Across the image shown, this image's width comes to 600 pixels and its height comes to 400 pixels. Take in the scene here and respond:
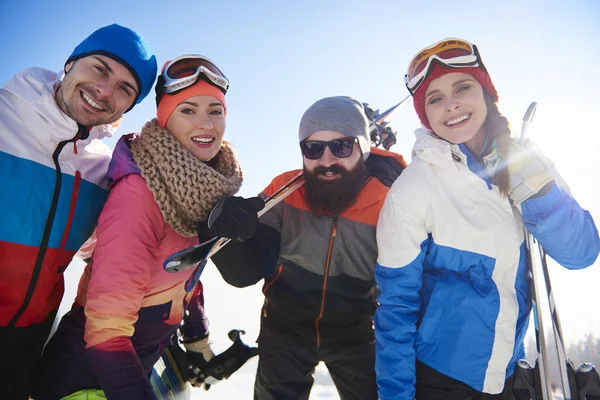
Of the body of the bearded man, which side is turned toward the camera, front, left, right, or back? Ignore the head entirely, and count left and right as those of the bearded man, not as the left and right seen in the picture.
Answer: front

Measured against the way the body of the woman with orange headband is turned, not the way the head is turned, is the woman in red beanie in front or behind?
in front

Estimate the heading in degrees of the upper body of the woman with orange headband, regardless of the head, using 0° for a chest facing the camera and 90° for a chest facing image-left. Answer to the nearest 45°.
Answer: approximately 315°

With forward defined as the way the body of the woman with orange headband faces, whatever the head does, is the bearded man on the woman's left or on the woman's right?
on the woman's left

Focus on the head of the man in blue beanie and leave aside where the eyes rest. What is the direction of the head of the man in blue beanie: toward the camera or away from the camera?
toward the camera

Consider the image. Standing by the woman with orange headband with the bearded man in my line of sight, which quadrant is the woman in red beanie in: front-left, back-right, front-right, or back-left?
front-right

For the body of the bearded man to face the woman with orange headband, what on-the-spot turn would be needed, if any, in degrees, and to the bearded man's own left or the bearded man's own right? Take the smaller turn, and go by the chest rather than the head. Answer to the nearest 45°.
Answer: approximately 45° to the bearded man's own right

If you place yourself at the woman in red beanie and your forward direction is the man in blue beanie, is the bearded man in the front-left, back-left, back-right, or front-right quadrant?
front-right

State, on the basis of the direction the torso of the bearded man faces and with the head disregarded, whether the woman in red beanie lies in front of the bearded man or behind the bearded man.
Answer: in front
